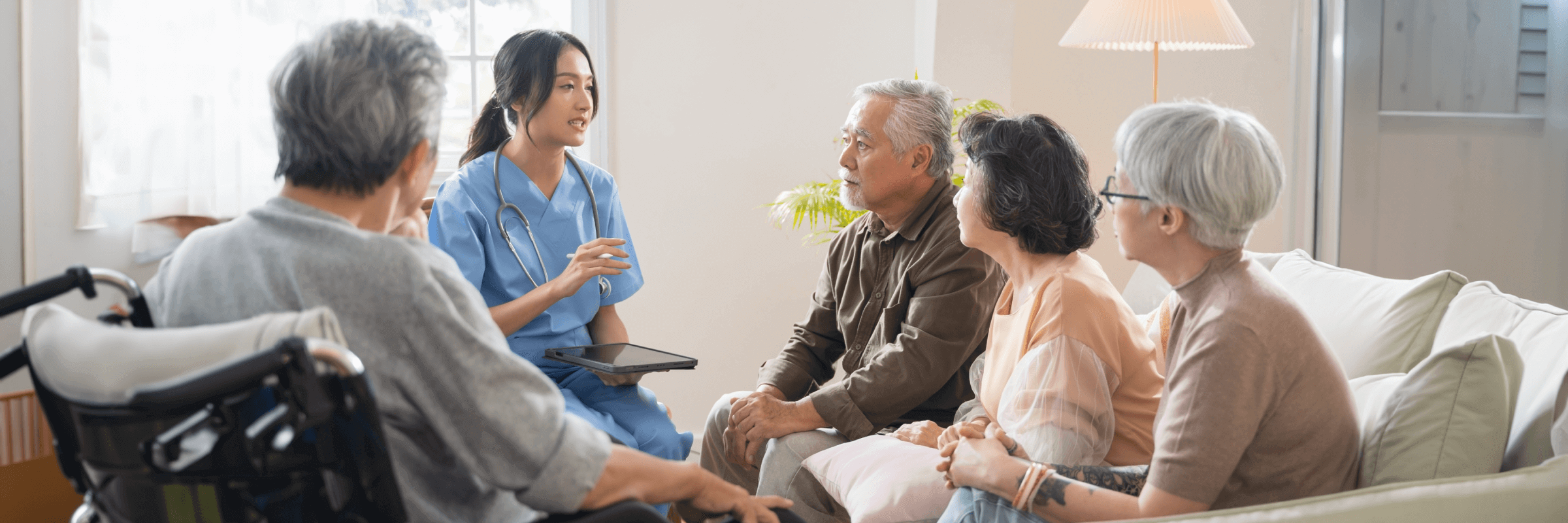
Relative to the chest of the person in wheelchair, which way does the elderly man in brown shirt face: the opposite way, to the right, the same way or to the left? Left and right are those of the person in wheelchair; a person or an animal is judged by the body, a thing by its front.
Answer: the opposite way

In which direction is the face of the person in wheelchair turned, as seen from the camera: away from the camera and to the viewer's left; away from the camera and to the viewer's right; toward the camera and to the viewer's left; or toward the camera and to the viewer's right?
away from the camera and to the viewer's right

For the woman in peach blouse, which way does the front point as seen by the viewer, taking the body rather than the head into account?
to the viewer's left

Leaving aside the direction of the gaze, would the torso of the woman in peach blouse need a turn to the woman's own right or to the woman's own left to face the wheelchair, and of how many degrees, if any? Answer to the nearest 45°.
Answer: approximately 45° to the woman's own left

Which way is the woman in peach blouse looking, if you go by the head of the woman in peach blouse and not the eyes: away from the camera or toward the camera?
away from the camera

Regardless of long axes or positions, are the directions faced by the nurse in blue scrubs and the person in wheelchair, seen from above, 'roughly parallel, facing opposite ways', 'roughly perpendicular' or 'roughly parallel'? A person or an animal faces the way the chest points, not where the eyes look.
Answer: roughly perpendicular

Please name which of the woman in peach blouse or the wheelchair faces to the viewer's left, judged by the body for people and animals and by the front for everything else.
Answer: the woman in peach blouse

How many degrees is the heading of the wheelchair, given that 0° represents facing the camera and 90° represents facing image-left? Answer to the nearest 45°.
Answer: approximately 225°

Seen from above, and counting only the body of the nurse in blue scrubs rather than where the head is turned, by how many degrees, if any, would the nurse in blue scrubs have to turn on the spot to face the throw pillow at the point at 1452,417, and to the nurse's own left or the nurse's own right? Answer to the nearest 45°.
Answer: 0° — they already face it

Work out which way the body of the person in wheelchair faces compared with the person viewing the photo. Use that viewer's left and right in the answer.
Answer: facing away from the viewer and to the right of the viewer

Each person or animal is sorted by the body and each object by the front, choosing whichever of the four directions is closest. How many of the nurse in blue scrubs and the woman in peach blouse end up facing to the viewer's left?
1
